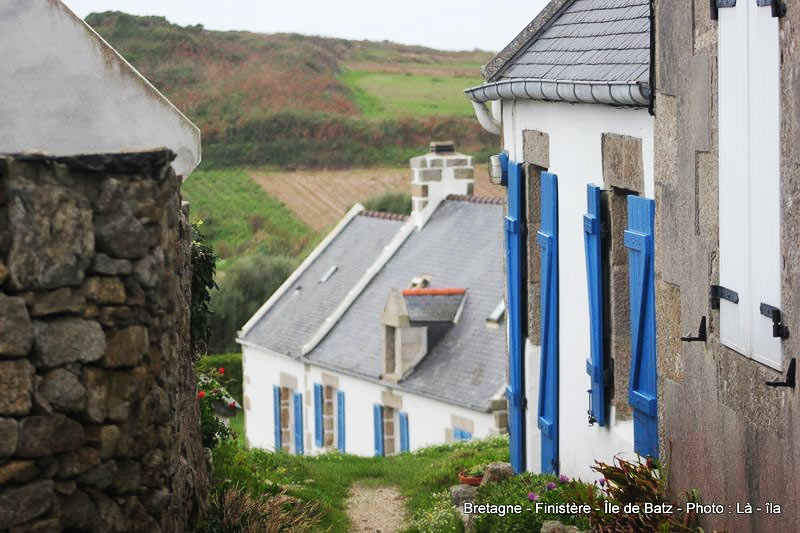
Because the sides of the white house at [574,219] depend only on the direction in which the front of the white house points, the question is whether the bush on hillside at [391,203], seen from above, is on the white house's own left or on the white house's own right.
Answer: on the white house's own right

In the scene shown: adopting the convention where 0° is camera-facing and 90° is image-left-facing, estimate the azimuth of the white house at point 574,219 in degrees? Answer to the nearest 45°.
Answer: approximately 45°

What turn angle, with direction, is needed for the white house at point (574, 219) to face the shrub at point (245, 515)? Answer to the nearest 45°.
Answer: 0° — it already faces it

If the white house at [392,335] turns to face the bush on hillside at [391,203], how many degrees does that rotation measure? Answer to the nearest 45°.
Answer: approximately 135° to its right

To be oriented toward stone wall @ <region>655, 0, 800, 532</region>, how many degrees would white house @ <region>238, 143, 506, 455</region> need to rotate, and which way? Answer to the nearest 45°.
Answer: approximately 45° to its left

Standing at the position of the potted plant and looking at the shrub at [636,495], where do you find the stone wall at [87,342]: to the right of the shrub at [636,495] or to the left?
right

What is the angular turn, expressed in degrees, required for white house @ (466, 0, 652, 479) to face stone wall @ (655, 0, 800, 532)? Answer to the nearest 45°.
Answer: approximately 45° to its left

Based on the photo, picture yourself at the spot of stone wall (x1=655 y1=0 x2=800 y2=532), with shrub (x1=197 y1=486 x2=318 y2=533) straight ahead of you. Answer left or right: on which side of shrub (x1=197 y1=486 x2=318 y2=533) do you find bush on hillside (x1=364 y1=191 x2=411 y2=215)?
right

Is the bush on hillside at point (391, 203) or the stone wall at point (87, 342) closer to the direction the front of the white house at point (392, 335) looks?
the stone wall

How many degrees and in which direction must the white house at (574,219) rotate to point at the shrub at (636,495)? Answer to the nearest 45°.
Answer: approximately 45° to its left
